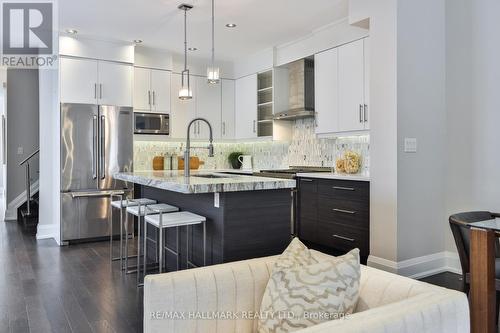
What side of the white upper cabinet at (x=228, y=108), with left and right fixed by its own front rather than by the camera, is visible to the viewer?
front

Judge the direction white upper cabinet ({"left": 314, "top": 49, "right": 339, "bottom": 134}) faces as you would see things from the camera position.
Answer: facing the viewer and to the left of the viewer

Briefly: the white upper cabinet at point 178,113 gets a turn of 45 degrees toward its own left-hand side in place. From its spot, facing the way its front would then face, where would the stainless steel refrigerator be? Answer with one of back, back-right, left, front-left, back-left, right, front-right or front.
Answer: right

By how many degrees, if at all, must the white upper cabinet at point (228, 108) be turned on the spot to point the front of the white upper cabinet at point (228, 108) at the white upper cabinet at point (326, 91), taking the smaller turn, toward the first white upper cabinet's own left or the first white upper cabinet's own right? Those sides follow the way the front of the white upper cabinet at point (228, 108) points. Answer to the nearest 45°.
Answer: approximately 45° to the first white upper cabinet's own left

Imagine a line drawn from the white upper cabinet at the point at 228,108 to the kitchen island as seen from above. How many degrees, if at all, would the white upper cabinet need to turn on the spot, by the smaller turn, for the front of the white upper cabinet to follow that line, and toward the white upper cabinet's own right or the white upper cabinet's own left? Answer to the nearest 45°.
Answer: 0° — it already faces it

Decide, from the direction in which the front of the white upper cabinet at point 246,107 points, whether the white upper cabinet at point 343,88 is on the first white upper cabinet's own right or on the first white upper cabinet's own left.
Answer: on the first white upper cabinet's own left

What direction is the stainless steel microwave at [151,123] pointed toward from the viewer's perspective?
toward the camera

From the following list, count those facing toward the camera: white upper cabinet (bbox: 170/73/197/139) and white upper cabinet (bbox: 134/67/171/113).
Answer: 2

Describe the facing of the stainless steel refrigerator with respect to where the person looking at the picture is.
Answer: facing the viewer
